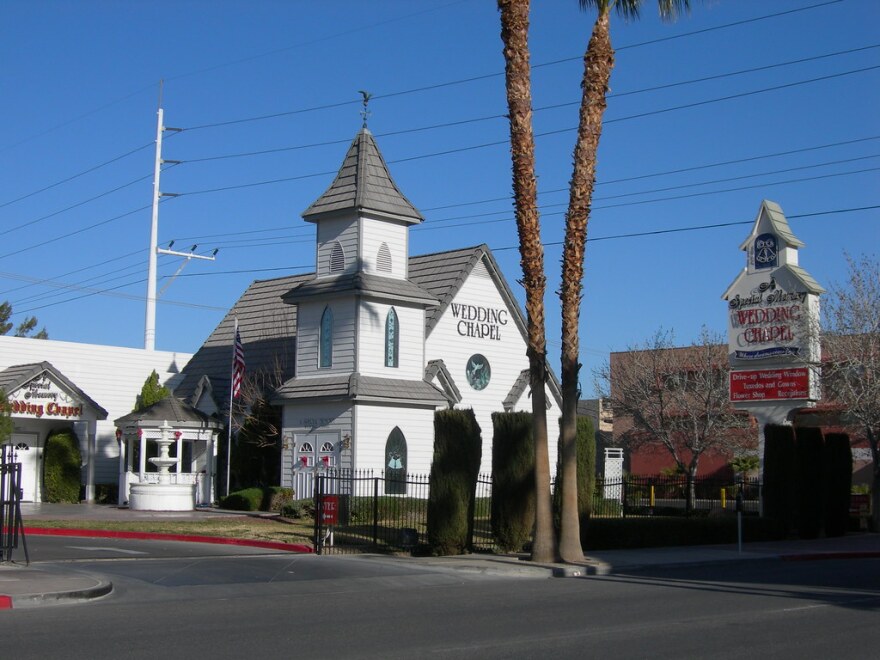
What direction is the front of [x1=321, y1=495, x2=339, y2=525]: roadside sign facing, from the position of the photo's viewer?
facing the viewer

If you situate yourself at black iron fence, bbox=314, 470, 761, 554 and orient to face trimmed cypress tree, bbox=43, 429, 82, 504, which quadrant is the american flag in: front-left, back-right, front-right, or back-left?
front-right

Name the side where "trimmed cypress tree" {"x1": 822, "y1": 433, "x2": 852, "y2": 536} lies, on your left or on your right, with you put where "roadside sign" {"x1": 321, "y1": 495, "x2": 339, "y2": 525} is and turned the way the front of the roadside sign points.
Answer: on your left

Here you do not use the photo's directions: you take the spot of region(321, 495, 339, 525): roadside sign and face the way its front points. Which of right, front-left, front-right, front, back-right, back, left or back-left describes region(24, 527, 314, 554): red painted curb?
back-right

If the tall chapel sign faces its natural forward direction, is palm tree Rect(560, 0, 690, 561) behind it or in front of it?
in front

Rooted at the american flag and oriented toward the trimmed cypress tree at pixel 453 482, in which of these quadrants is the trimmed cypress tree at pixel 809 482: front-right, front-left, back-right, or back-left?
front-left

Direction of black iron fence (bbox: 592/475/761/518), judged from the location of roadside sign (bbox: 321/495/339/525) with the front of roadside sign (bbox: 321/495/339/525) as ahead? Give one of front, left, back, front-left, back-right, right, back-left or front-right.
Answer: back-left

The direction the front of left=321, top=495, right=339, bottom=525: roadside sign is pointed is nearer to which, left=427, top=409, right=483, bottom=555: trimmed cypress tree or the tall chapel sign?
the trimmed cypress tree

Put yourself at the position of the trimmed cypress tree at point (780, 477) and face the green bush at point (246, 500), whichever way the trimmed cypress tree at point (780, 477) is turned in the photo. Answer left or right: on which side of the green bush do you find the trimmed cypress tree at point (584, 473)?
left

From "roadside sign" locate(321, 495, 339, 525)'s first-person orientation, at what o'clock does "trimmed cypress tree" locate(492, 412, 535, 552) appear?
The trimmed cypress tree is roughly at 9 o'clock from the roadside sign.

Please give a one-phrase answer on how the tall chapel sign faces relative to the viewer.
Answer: facing the viewer and to the left of the viewer

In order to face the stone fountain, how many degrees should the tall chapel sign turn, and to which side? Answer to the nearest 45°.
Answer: approximately 45° to its right
